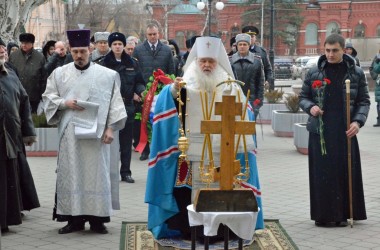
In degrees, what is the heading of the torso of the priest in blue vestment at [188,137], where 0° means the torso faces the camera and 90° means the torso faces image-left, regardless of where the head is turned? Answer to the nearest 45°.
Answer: approximately 0°

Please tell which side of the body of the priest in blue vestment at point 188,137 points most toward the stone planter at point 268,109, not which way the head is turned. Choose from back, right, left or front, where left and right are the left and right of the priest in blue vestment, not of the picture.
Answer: back

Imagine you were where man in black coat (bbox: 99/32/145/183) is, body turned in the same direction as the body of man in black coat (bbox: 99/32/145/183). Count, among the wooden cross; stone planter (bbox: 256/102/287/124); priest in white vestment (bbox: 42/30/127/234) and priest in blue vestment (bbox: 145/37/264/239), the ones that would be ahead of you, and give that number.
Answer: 3
